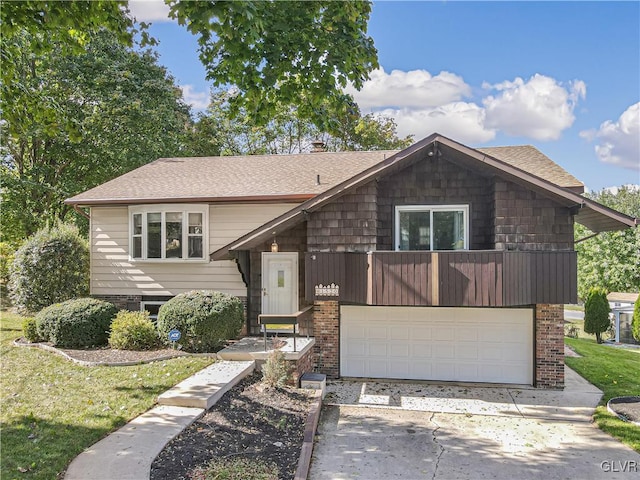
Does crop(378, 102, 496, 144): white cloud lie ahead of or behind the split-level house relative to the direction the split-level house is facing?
behind

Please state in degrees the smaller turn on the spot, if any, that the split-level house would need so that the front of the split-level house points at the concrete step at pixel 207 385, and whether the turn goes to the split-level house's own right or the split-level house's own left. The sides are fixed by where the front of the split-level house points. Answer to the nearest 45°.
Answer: approximately 45° to the split-level house's own right

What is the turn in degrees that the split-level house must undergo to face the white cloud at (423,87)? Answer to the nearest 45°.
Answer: approximately 180°

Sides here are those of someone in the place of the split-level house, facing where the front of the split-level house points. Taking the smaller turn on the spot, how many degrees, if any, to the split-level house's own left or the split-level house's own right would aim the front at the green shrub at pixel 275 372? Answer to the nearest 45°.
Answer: approximately 45° to the split-level house's own right

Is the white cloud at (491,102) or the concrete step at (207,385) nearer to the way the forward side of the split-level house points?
the concrete step

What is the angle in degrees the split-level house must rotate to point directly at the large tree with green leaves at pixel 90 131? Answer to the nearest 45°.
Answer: approximately 135° to its right

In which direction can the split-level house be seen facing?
toward the camera

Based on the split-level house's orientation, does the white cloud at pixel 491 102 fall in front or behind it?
behind

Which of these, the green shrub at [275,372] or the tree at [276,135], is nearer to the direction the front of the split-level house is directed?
the green shrub
